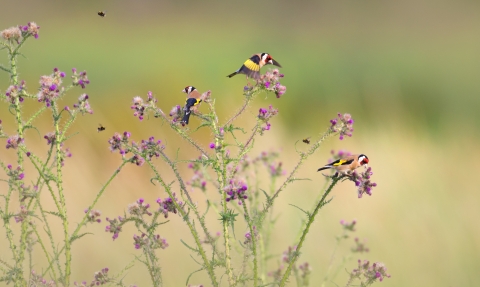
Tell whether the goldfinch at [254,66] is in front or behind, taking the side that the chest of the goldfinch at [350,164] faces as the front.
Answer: behind

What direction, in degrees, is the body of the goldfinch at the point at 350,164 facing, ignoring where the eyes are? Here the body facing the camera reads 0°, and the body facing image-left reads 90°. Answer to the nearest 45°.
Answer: approximately 270°
